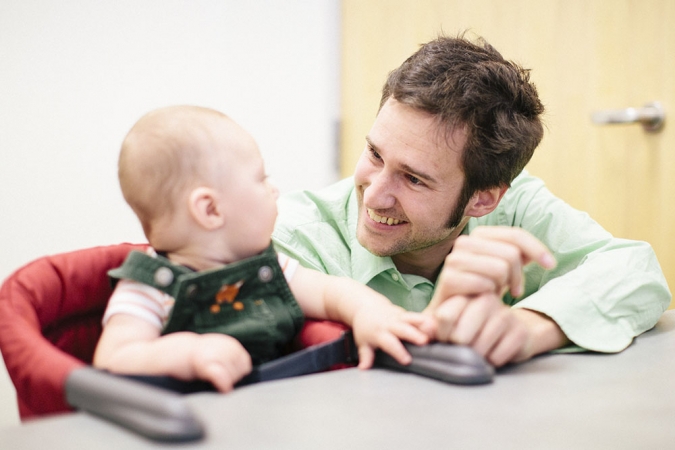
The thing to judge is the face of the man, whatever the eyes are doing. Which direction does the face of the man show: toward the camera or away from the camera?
toward the camera

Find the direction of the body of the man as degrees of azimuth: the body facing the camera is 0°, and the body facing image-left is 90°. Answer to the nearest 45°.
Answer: approximately 45°

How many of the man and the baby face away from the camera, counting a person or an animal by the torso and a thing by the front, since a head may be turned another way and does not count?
0

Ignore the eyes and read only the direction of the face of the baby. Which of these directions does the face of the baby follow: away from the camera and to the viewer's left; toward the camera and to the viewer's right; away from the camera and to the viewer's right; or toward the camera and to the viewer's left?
away from the camera and to the viewer's right

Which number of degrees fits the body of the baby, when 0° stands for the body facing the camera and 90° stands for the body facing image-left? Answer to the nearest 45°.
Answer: approximately 315°
